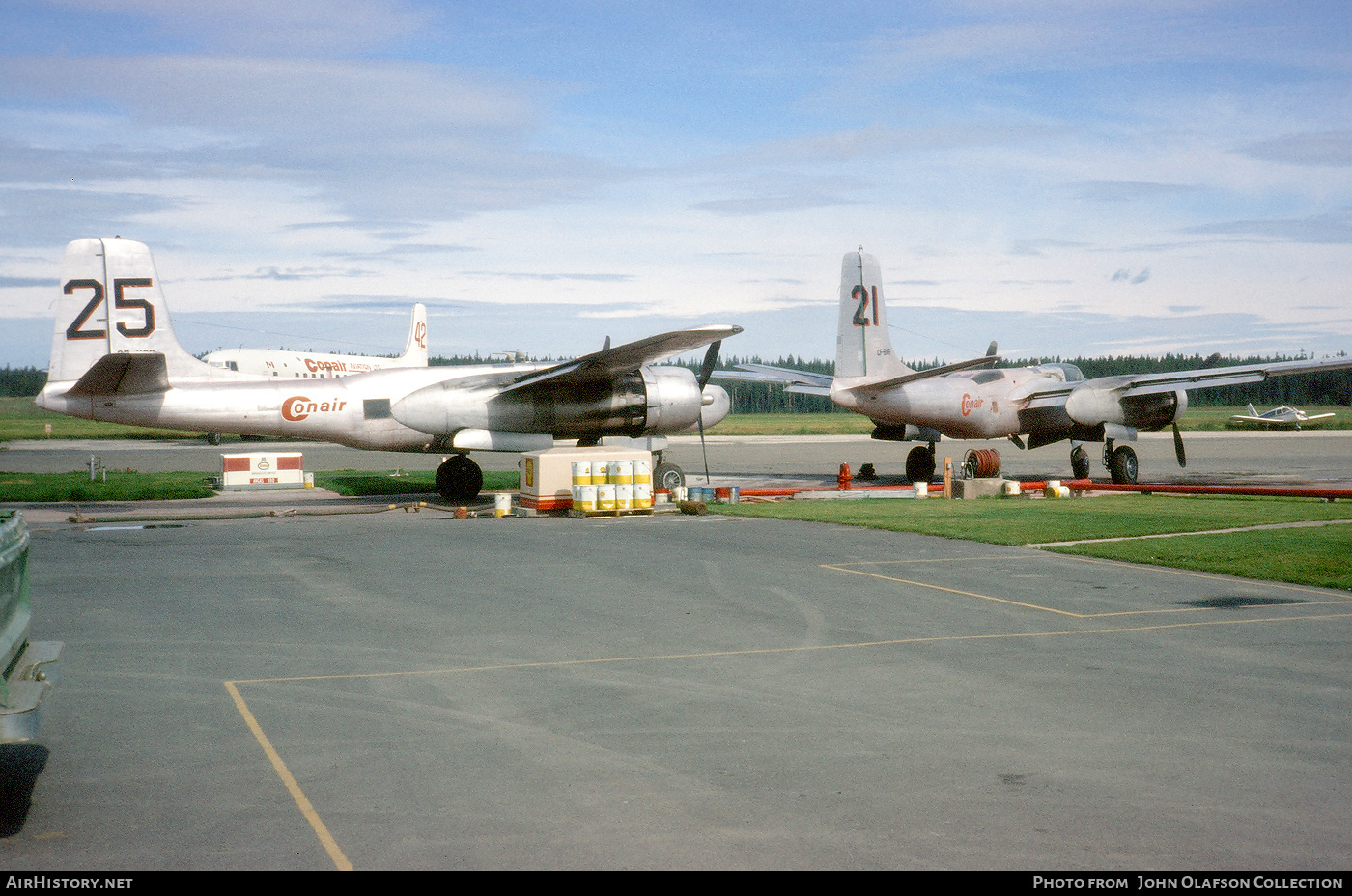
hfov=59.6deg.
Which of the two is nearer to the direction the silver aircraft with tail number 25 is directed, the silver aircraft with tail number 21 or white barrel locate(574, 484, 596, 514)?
the silver aircraft with tail number 21

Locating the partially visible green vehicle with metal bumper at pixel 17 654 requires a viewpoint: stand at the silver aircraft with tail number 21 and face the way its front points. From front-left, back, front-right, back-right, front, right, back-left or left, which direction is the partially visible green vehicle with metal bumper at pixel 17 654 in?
back-right

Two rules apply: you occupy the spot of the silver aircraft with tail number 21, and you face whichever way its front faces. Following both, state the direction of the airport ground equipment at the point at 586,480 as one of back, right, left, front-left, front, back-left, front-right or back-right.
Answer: back

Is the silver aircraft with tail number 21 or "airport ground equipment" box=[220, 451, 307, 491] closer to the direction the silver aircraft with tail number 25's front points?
the silver aircraft with tail number 21

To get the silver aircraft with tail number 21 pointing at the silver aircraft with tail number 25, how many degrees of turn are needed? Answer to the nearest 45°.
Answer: approximately 180°

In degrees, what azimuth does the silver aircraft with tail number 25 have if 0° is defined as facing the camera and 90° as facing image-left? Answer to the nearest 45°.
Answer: approximately 270°

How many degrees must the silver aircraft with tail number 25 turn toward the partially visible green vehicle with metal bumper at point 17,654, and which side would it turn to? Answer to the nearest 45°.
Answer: approximately 90° to its right

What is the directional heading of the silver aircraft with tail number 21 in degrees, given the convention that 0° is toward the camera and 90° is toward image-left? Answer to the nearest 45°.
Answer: approximately 225°

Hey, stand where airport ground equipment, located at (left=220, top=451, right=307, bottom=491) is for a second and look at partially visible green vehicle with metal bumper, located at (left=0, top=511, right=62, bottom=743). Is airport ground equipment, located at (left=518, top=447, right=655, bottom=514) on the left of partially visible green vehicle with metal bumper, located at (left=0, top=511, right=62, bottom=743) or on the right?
left

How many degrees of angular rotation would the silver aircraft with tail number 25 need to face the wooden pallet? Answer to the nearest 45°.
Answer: approximately 45° to its right

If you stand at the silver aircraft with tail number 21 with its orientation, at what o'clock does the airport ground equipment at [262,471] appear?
The airport ground equipment is roughly at 7 o'clock from the silver aircraft with tail number 21.

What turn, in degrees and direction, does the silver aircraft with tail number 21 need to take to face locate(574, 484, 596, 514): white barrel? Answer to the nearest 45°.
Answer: approximately 180°
